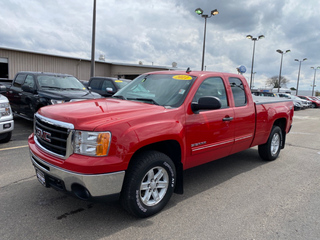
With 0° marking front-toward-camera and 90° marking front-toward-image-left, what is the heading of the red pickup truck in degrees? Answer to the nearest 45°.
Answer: approximately 45°

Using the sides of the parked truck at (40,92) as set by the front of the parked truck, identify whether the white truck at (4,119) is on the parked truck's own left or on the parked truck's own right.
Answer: on the parked truck's own right

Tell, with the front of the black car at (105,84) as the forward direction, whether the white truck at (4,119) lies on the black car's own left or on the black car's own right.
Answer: on the black car's own right

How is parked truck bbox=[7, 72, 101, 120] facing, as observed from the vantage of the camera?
facing the viewer and to the right of the viewer

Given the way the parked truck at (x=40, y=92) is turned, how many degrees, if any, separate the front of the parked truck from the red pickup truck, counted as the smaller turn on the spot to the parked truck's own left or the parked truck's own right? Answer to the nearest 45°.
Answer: approximately 45° to the parked truck's own right

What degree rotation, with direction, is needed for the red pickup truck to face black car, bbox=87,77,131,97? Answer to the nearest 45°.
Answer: approximately 135° to its right

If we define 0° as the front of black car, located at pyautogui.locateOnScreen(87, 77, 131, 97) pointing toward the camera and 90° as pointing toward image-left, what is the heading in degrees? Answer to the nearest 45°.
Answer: approximately 315°

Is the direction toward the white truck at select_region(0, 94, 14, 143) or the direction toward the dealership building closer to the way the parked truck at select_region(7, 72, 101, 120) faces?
the white truck

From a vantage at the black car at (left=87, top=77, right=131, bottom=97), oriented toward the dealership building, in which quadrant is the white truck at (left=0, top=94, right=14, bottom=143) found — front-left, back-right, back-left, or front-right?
back-left

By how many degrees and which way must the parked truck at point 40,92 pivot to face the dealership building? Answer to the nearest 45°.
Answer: approximately 135° to its left

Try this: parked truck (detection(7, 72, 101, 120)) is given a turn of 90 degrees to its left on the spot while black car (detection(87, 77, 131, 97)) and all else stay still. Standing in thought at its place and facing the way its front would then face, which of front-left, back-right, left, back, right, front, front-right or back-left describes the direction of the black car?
front
